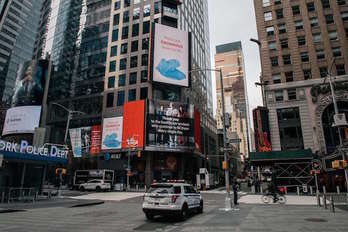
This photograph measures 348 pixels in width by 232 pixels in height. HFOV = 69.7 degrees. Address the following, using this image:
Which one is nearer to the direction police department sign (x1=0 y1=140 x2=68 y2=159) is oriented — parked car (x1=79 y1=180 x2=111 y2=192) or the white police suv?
the white police suv

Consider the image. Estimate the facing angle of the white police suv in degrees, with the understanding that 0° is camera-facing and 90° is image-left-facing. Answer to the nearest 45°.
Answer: approximately 225°

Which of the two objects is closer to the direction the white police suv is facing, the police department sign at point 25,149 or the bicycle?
the bicycle

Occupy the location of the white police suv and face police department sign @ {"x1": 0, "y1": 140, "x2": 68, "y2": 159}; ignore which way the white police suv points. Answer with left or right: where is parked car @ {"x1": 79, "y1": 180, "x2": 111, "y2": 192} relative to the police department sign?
right

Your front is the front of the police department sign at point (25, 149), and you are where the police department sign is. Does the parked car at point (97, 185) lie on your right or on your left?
on your left

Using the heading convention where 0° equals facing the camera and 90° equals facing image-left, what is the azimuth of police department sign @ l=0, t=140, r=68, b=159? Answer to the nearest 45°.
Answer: approximately 315°

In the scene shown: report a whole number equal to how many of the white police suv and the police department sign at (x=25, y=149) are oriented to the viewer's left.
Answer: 0

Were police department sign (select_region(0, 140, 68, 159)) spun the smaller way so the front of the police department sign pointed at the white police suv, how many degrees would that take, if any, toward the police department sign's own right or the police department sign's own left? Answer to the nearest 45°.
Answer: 0° — it already faces it

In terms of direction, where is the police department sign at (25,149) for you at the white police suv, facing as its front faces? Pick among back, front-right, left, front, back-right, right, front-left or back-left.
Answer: left

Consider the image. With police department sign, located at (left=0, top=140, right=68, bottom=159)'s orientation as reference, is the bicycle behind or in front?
in front

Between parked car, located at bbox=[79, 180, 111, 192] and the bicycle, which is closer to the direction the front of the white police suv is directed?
the bicycle
